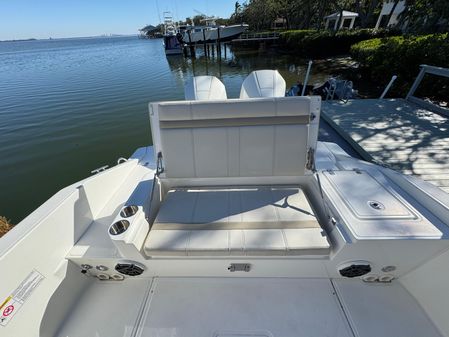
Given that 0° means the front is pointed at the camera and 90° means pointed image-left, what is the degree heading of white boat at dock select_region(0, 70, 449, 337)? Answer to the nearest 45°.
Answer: approximately 0°

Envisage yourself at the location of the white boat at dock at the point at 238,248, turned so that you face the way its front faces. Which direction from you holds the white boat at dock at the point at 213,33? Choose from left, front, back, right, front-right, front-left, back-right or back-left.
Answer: back

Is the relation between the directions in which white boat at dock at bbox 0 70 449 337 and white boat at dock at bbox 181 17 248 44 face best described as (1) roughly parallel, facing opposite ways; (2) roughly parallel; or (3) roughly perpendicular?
roughly perpendicular

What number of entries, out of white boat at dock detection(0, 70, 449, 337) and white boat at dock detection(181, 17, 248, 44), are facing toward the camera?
1

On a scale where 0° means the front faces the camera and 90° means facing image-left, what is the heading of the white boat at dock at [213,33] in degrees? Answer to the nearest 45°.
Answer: approximately 270°

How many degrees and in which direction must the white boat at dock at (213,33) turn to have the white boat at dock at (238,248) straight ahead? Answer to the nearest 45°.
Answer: approximately 90° to its right

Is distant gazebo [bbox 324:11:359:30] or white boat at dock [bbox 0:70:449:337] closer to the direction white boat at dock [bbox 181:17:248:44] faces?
the distant gazebo

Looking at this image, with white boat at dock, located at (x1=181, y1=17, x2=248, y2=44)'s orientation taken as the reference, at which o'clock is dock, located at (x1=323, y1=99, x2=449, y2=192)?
The dock is roughly at 3 o'clock from the white boat at dock.
